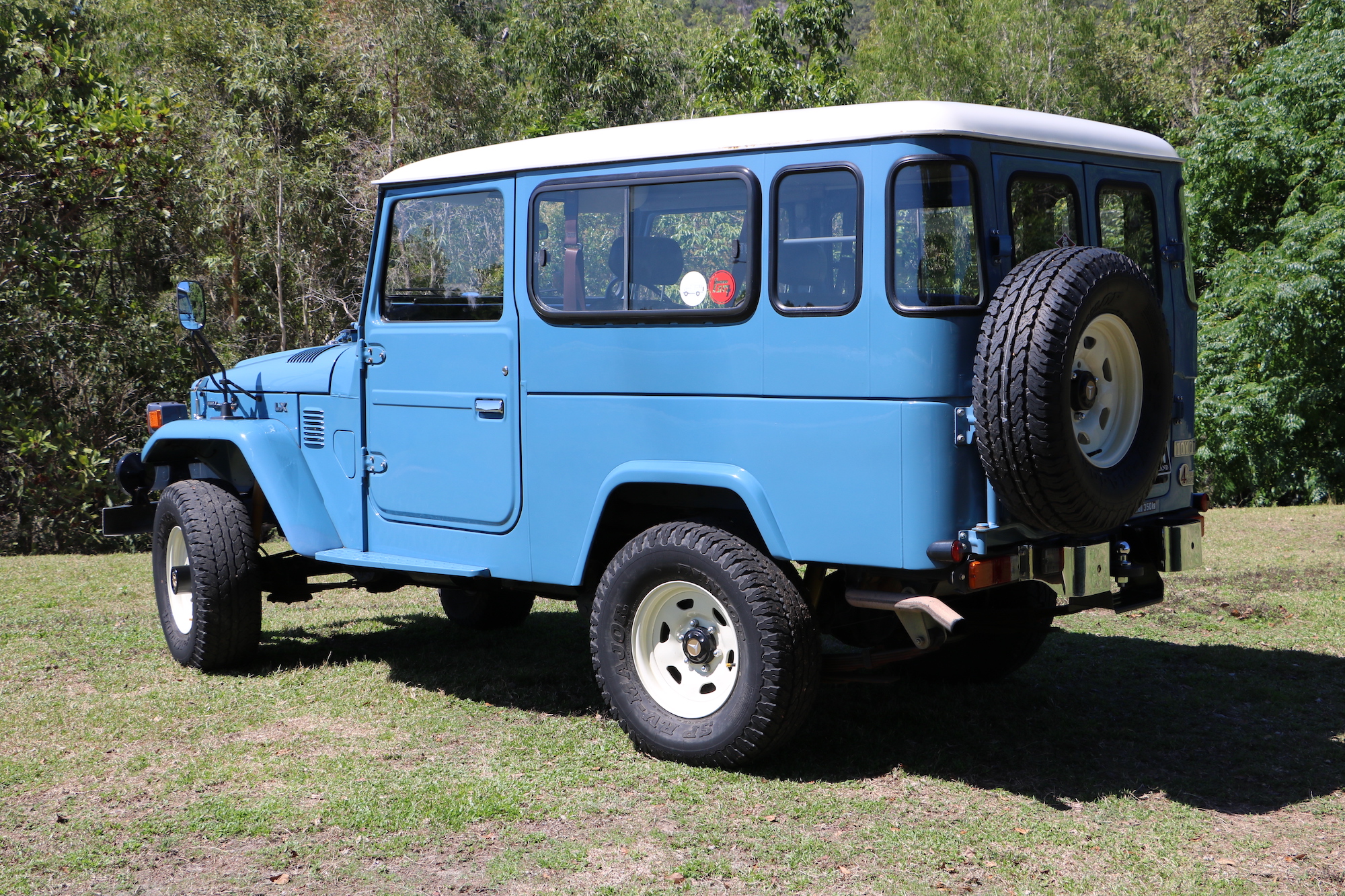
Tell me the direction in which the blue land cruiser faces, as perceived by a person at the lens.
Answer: facing away from the viewer and to the left of the viewer
